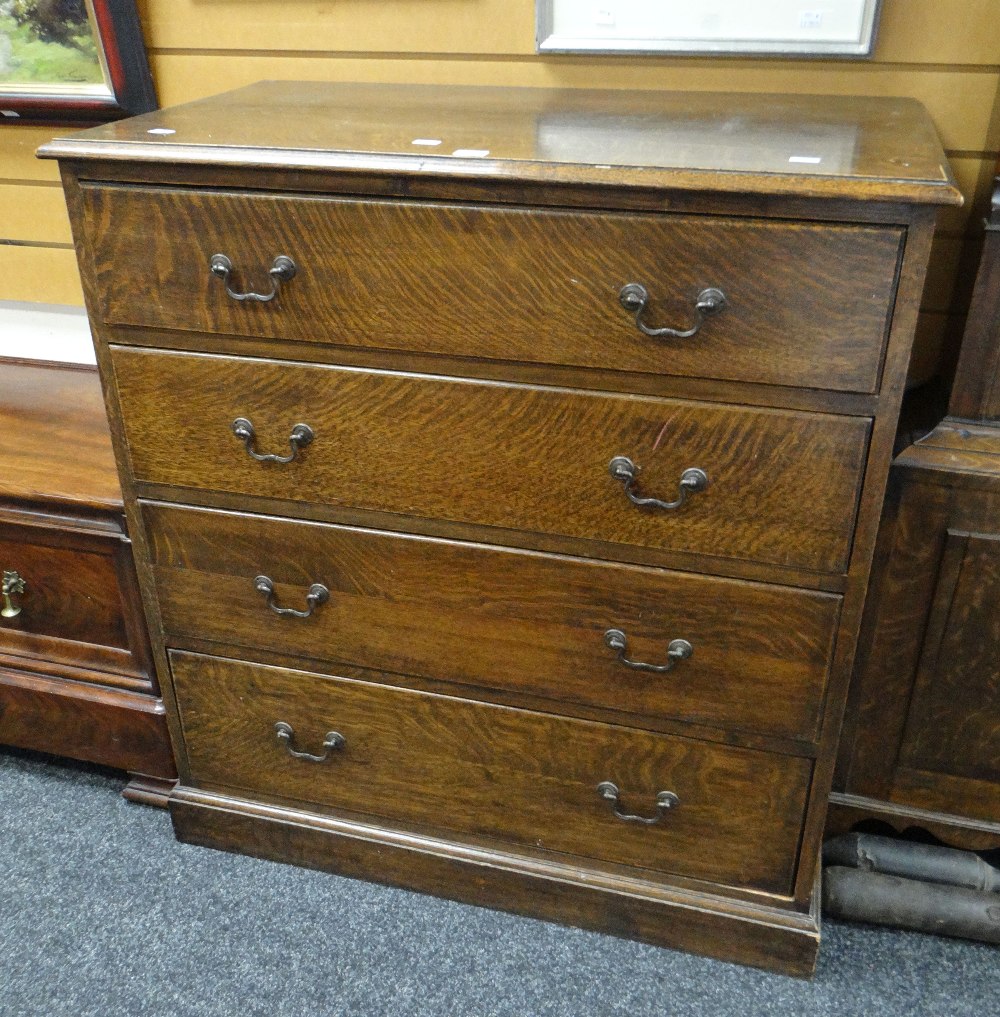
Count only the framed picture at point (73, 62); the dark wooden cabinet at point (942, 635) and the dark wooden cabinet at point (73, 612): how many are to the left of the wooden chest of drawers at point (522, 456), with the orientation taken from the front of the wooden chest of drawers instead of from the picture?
1

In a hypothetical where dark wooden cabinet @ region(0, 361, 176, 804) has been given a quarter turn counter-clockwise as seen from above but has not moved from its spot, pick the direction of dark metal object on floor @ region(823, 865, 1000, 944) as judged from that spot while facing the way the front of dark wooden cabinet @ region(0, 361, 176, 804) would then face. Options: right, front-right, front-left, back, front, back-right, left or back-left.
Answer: front-right

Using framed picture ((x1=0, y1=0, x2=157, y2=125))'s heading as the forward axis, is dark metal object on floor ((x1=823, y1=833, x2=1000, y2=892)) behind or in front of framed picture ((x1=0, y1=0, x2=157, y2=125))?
in front

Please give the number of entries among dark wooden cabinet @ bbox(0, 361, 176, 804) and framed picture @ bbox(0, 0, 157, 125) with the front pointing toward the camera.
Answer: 2

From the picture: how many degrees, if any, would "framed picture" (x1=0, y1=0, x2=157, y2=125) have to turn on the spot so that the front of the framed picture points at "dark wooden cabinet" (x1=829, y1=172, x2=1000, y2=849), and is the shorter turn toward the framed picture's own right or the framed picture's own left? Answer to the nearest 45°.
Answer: approximately 45° to the framed picture's own left

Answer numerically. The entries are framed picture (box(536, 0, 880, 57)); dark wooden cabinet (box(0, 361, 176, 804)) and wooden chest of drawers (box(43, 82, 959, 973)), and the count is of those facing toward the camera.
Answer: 3

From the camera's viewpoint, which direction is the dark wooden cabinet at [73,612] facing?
toward the camera

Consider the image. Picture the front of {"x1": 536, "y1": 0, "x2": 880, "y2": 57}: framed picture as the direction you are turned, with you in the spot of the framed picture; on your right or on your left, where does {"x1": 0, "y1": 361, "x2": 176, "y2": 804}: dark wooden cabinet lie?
on your right

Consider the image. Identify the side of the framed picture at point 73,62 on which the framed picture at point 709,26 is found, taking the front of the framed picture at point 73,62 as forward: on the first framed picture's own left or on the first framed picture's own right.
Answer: on the first framed picture's own left

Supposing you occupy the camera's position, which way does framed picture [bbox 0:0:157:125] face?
facing the viewer

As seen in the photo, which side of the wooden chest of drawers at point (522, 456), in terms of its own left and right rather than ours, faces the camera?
front

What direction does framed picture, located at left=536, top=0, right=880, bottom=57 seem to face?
toward the camera

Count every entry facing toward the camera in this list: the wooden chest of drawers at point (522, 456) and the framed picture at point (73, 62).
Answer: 2
